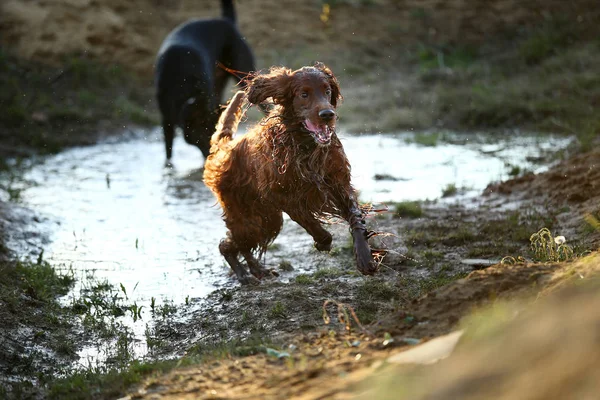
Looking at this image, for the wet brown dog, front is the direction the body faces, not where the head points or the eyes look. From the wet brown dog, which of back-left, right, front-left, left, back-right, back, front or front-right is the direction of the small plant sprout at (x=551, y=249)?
front-left

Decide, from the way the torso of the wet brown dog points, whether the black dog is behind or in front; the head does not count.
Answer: behind

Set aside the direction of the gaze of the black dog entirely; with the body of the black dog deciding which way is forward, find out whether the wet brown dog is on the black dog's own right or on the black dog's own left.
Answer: on the black dog's own left

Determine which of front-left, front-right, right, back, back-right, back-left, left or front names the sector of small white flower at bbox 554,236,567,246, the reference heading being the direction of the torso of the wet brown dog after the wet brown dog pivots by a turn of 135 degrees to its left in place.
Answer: right

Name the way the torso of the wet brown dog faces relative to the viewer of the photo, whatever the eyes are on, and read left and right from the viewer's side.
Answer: facing the viewer and to the right of the viewer

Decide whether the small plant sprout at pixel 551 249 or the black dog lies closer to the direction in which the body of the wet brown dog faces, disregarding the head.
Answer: the small plant sprout
